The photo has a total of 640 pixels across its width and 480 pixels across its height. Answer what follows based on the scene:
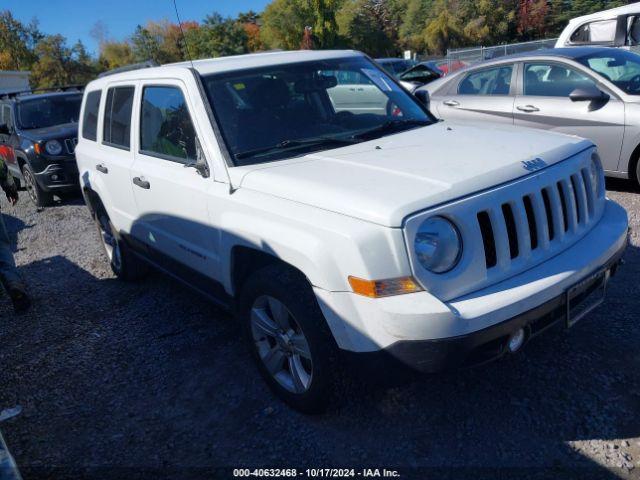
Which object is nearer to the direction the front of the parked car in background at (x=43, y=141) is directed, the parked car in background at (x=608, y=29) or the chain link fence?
the parked car in background

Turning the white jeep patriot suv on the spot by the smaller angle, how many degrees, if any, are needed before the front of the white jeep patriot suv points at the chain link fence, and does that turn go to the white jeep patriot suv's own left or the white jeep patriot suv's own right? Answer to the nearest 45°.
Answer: approximately 135° to the white jeep patriot suv's own left

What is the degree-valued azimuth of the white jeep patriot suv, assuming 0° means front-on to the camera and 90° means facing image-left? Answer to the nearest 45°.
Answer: approximately 315°

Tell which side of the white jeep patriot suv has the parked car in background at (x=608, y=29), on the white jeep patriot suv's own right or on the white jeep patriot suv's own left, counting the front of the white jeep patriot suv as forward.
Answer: on the white jeep patriot suv's own left

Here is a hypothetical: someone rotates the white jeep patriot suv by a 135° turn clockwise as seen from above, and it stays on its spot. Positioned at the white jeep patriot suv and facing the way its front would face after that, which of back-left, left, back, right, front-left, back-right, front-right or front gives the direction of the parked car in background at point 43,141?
front-right

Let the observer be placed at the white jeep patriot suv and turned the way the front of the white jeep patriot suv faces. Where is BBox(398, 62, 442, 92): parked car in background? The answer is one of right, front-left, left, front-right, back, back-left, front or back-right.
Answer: back-left

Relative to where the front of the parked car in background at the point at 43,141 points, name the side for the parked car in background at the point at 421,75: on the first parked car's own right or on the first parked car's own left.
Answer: on the first parked car's own left

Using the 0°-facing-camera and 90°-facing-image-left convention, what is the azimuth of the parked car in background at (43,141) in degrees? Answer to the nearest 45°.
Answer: approximately 315°
